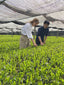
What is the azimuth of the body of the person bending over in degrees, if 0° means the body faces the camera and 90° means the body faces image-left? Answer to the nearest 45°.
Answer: approximately 270°
